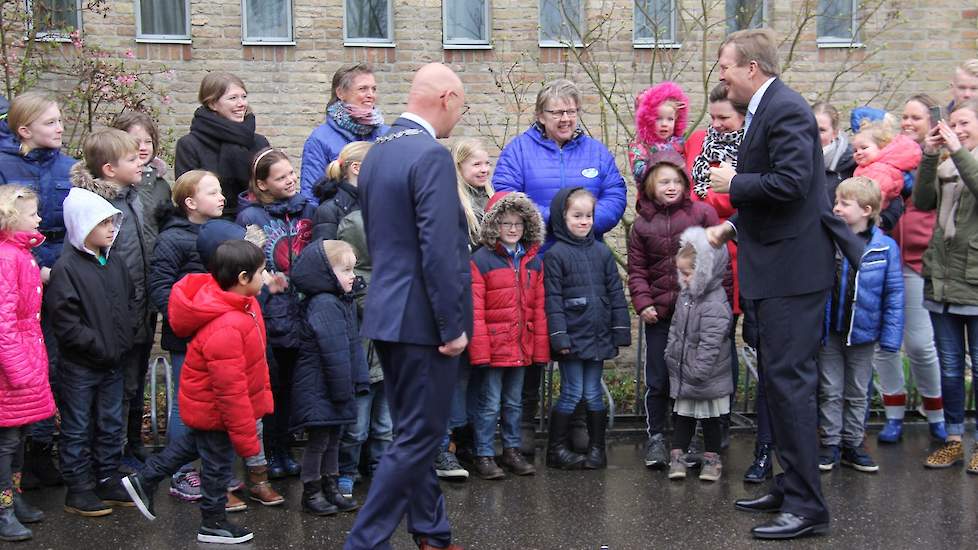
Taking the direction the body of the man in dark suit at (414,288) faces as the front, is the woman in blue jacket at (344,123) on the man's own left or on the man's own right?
on the man's own left

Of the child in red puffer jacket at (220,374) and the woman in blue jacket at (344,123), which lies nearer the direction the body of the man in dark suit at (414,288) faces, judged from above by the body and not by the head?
the woman in blue jacket

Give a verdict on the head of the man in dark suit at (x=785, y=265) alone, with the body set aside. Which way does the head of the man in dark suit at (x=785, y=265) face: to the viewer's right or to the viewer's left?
to the viewer's left

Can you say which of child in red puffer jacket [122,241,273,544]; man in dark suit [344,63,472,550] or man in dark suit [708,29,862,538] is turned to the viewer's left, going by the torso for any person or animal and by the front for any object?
man in dark suit [708,29,862,538]

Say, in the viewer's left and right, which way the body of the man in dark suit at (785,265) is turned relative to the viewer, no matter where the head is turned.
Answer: facing to the left of the viewer

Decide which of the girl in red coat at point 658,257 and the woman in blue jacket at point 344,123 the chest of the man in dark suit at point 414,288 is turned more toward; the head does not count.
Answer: the girl in red coat
